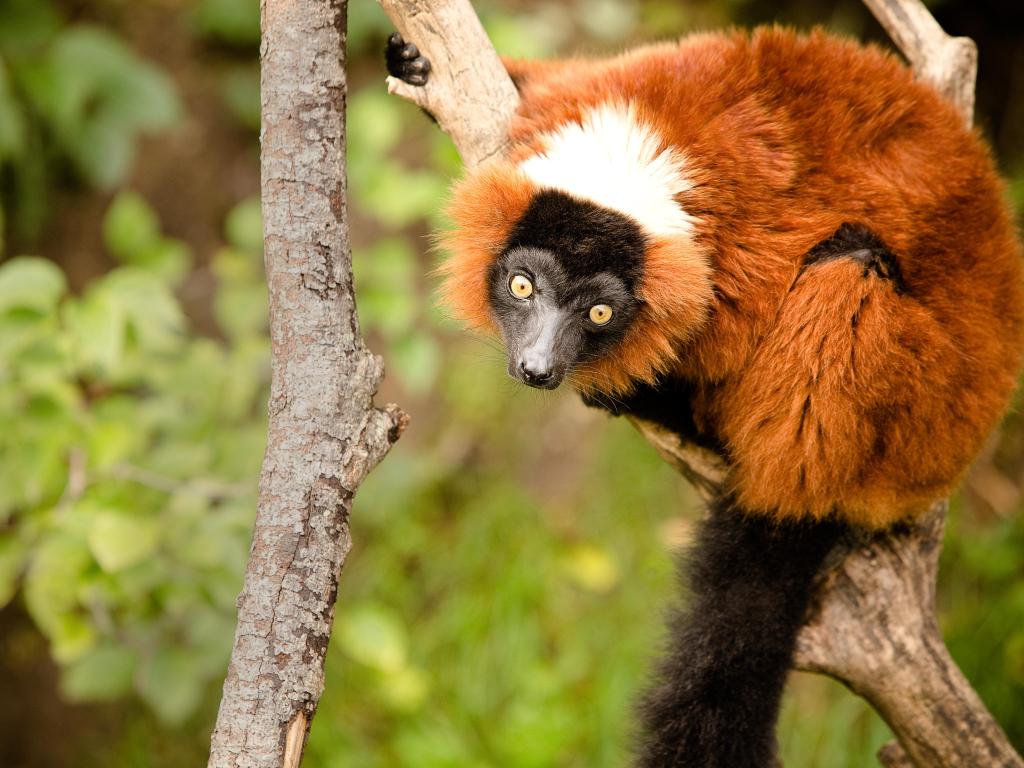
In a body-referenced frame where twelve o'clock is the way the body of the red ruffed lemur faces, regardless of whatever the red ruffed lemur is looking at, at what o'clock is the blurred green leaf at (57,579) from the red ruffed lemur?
The blurred green leaf is roughly at 12 o'clock from the red ruffed lemur.

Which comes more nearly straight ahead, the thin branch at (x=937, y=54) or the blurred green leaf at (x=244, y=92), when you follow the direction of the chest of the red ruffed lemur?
the blurred green leaf

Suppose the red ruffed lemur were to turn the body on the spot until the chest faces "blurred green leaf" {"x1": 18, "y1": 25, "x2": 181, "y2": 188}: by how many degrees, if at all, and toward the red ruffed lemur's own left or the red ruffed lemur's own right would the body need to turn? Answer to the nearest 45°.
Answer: approximately 45° to the red ruffed lemur's own right

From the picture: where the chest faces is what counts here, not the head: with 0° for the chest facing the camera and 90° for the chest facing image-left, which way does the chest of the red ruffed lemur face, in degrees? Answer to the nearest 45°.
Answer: approximately 90°

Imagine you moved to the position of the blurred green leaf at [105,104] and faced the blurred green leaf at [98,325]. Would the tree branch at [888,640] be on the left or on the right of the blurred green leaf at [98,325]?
left

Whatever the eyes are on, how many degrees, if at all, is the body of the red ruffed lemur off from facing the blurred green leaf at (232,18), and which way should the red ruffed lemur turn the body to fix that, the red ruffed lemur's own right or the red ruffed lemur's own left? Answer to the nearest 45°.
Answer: approximately 45° to the red ruffed lemur's own right
